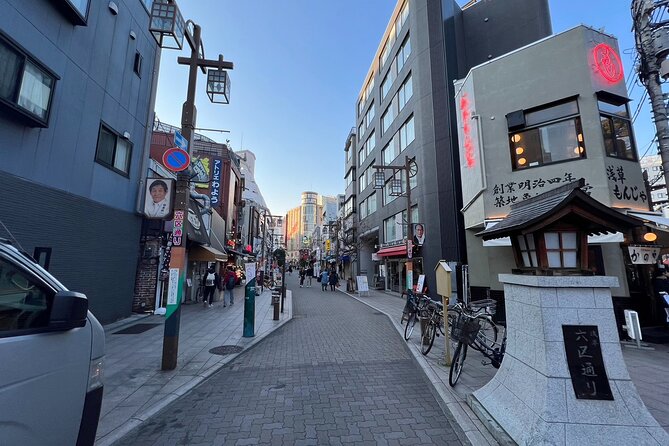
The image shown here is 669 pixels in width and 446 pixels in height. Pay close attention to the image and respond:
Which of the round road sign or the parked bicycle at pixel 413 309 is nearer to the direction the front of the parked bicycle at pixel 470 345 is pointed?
the round road sign

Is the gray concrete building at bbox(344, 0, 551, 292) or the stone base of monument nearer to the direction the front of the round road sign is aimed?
the stone base of monument

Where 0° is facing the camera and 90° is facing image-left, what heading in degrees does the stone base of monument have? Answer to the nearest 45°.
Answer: approximately 0°

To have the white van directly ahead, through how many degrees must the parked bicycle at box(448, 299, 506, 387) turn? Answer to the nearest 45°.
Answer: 0° — it already faces it

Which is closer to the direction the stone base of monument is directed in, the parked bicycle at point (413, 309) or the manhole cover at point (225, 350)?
the manhole cover

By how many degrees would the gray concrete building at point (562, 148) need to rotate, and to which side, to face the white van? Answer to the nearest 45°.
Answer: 0° — it already faces it

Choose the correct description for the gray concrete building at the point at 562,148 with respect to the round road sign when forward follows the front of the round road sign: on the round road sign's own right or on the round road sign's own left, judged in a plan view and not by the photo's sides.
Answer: on the round road sign's own left

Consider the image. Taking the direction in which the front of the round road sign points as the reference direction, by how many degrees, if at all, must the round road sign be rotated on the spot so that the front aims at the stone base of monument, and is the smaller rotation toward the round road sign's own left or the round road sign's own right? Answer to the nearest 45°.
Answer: approximately 45° to the round road sign's own left
